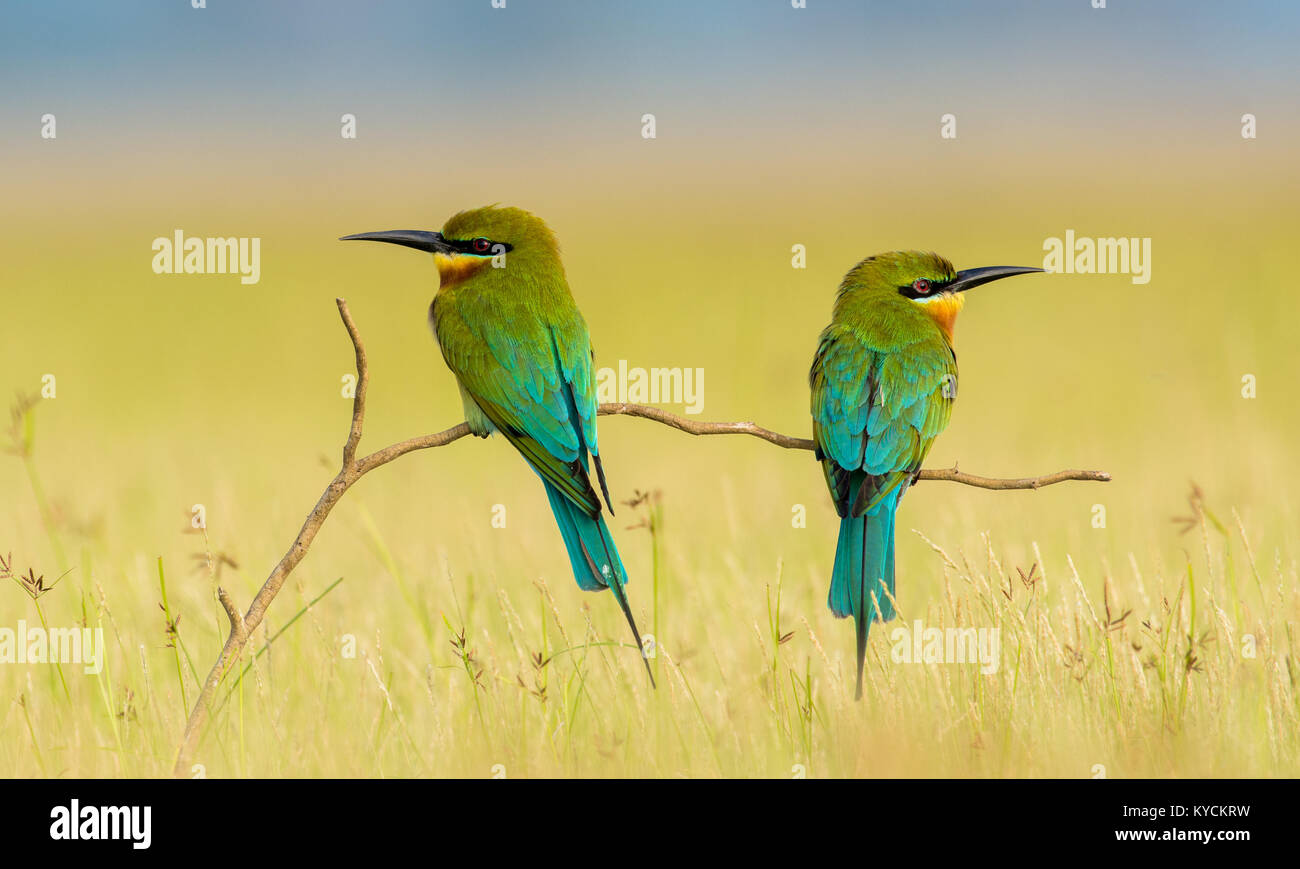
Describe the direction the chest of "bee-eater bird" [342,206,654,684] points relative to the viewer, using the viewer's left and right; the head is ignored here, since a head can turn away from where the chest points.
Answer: facing away from the viewer and to the left of the viewer

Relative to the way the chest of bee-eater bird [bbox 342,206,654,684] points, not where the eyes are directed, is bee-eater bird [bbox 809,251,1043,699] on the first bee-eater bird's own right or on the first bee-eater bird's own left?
on the first bee-eater bird's own right
